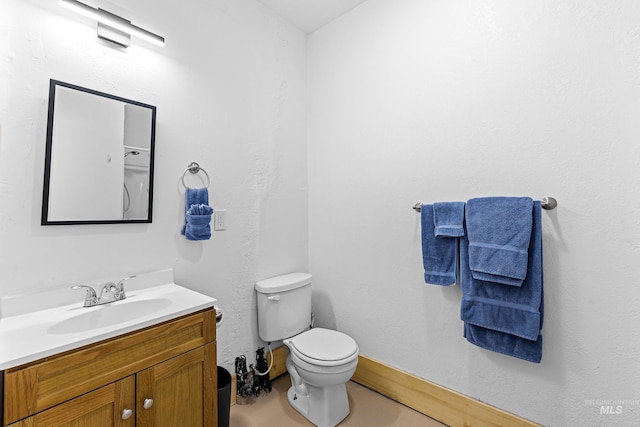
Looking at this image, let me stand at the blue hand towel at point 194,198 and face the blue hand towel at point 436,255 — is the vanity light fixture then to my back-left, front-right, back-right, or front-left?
back-right

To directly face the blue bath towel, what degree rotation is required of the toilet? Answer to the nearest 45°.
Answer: approximately 45° to its left

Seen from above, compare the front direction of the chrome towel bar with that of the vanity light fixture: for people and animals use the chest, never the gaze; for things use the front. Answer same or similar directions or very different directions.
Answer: very different directions
